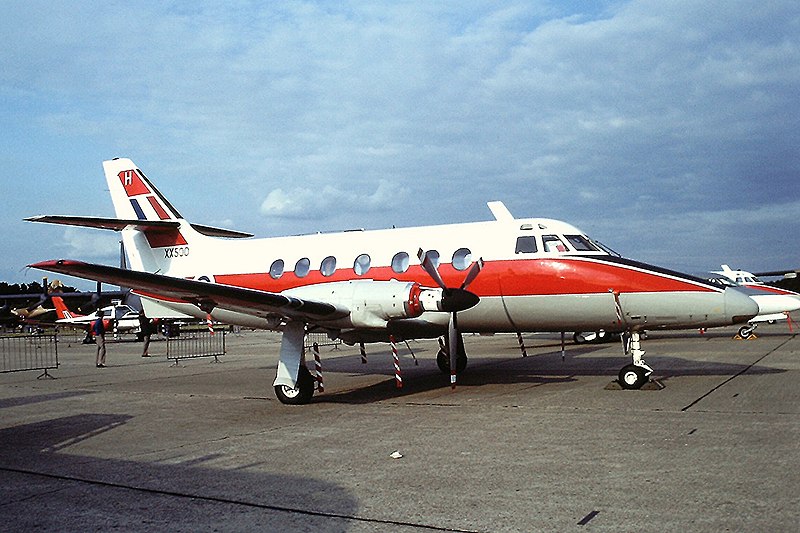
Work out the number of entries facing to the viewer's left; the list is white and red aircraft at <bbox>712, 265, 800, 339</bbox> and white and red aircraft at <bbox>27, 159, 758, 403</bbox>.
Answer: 0

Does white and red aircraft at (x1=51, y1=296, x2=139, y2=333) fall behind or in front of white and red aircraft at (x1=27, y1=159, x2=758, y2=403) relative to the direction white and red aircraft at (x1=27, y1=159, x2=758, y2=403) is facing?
behind

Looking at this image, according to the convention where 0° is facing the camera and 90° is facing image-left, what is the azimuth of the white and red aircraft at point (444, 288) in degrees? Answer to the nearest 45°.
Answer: approximately 315°

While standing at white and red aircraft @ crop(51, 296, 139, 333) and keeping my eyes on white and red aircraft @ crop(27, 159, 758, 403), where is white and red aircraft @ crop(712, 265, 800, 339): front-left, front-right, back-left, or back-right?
front-left

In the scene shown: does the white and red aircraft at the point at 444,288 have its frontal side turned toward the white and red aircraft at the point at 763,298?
no

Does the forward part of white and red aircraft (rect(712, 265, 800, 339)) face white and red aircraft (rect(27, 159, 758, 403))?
no

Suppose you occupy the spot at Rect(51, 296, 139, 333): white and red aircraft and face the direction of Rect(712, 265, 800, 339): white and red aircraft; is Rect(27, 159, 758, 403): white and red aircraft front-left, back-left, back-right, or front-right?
front-right

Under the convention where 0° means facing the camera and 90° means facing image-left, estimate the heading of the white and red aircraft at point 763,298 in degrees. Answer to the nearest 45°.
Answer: approximately 315°

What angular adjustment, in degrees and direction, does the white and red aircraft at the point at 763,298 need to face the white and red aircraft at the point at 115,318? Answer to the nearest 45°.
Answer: approximately 135° to its right

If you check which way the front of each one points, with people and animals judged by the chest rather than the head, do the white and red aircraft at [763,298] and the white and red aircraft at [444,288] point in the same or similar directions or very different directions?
same or similar directions
